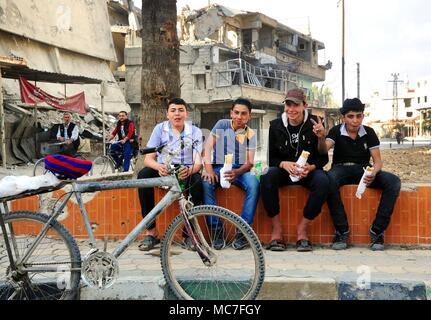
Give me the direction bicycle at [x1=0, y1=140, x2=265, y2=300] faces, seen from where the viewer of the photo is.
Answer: facing to the right of the viewer

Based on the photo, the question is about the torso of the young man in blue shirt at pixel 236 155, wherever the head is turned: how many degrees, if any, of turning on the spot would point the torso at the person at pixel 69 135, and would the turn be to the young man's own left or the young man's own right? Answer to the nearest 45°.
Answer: approximately 135° to the young man's own right

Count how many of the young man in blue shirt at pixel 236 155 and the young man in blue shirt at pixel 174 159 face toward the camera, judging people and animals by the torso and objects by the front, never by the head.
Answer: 2

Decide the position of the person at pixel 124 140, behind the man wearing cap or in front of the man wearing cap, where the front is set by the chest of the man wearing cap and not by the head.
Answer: behind

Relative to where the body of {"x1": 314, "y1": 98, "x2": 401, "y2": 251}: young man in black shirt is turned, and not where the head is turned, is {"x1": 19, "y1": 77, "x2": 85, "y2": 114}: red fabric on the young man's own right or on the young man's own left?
on the young man's own right

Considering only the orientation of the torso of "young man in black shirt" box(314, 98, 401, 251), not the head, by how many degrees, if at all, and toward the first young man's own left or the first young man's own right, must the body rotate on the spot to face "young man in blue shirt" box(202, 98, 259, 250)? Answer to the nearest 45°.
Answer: approximately 90° to the first young man's own right

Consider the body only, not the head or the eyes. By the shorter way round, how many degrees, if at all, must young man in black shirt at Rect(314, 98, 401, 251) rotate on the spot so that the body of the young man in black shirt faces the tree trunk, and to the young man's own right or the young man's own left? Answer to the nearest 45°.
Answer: approximately 90° to the young man's own right

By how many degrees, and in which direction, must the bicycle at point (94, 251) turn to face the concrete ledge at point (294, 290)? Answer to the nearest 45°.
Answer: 0° — it already faces it

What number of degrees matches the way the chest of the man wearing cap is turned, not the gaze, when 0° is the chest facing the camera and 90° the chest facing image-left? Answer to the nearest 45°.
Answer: approximately 0°
